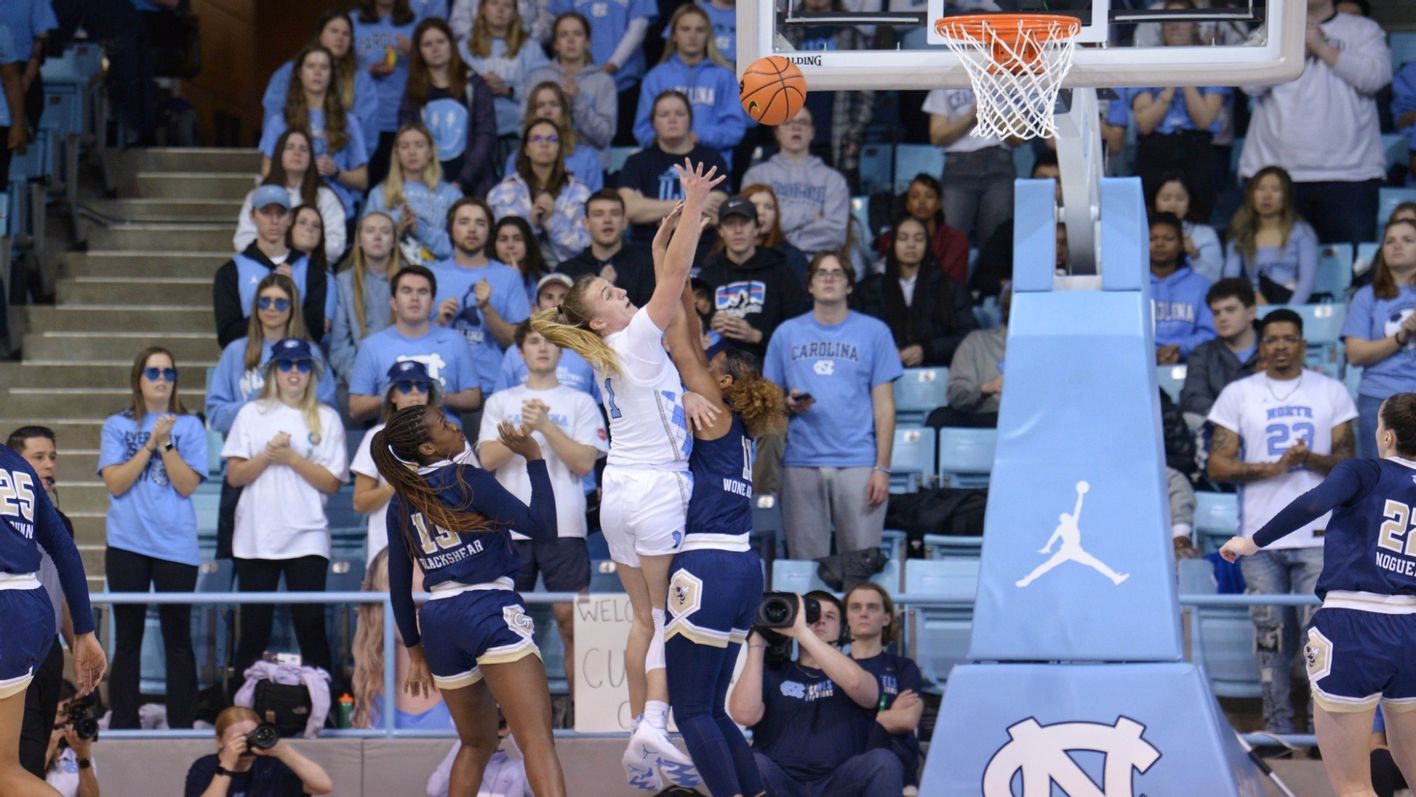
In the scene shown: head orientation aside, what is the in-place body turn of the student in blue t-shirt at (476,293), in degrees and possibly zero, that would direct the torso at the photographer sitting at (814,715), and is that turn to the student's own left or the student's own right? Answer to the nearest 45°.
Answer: approximately 45° to the student's own left

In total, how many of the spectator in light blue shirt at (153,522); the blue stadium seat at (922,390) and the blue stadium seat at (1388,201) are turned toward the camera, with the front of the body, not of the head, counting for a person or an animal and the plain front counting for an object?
3

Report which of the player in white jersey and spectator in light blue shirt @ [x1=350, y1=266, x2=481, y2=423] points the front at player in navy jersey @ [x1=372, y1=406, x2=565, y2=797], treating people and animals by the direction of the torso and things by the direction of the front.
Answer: the spectator in light blue shirt

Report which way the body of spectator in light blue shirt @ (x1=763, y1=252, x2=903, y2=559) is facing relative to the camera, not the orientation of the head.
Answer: toward the camera

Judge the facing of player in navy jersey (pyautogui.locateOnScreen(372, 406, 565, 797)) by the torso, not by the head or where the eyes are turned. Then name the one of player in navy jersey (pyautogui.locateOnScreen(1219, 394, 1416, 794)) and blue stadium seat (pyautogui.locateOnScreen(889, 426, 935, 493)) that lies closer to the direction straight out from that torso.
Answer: the blue stadium seat

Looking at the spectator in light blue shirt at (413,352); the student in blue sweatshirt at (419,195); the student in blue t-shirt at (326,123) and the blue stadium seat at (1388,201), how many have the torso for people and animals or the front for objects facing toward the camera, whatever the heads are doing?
4

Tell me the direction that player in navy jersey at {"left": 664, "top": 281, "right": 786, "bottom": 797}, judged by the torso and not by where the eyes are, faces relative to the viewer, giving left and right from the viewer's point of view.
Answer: facing away from the viewer and to the left of the viewer

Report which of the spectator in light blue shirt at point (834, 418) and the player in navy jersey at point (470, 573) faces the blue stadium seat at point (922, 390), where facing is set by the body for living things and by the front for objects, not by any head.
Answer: the player in navy jersey

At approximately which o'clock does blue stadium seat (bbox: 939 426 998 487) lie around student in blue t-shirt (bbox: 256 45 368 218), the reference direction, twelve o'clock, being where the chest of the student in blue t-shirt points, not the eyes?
The blue stadium seat is roughly at 10 o'clock from the student in blue t-shirt.

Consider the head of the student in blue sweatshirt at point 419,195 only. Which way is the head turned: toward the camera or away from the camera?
toward the camera

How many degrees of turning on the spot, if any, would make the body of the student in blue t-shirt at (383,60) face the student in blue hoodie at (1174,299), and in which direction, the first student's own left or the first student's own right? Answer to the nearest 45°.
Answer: approximately 45° to the first student's own left

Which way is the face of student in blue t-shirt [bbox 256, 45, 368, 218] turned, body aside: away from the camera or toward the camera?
toward the camera

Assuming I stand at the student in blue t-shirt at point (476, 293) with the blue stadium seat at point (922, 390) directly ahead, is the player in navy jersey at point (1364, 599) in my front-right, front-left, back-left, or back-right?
front-right

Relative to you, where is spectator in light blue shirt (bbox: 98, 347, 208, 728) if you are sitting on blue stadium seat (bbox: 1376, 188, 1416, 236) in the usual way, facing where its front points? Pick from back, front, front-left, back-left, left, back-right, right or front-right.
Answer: front-right

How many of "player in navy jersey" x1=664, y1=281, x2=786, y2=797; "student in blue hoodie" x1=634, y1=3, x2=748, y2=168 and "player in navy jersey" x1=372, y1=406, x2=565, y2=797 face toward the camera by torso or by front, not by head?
1

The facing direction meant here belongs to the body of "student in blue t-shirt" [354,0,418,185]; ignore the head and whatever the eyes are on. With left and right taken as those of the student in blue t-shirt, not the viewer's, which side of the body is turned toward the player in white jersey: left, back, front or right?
front

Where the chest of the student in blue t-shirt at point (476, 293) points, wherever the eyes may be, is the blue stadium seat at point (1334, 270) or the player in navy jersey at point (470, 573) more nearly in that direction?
the player in navy jersey

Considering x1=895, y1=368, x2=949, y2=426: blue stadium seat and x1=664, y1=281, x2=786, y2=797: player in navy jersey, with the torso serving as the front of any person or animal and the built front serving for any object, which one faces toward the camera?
the blue stadium seat

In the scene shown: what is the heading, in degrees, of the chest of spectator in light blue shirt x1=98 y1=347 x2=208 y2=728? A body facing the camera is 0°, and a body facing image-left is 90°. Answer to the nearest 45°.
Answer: approximately 0°
